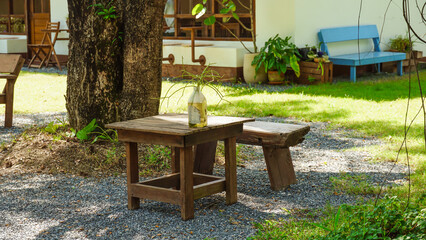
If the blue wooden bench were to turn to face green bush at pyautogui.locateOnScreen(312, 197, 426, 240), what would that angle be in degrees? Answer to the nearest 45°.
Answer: approximately 45° to its right

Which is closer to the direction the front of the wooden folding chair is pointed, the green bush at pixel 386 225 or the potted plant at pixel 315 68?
the green bush

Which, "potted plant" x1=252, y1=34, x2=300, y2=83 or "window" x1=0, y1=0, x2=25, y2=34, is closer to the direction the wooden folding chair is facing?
the window

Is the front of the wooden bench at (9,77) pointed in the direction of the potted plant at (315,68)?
no

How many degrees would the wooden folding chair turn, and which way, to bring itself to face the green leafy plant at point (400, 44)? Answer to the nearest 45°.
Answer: approximately 90° to its left

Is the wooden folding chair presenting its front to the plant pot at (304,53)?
no

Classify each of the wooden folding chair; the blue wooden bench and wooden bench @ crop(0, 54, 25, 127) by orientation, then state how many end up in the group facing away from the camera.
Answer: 0

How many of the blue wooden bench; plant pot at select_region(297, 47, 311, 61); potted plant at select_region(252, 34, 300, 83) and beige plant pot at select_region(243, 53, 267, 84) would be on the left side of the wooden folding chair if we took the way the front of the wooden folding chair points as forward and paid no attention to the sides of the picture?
4

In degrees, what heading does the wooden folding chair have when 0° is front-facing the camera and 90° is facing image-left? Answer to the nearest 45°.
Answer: approximately 45°

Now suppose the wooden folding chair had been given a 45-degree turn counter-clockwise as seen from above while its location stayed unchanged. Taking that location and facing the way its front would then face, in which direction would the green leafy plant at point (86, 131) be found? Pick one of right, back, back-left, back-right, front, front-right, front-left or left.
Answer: front

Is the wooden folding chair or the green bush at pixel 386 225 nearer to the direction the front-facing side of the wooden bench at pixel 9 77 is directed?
the green bush

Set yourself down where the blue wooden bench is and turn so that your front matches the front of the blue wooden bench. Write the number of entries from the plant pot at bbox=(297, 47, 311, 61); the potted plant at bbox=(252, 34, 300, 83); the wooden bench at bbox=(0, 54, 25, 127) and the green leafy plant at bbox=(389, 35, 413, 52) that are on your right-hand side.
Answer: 3

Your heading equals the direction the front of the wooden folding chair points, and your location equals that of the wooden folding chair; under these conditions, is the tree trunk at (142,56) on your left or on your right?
on your left

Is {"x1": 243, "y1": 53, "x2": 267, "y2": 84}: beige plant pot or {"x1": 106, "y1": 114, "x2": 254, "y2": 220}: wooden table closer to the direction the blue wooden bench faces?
the wooden table

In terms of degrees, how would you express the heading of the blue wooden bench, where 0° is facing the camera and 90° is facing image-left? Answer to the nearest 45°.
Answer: approximately 315°
